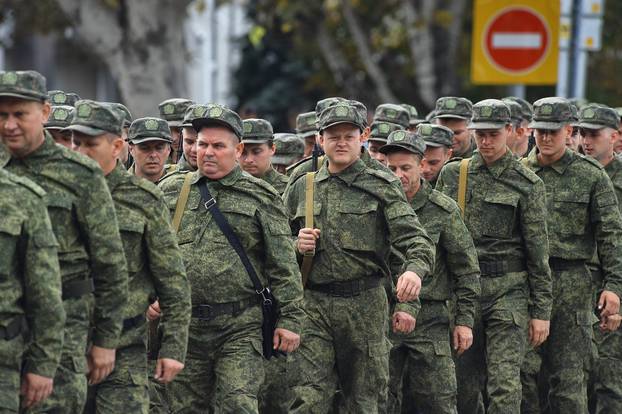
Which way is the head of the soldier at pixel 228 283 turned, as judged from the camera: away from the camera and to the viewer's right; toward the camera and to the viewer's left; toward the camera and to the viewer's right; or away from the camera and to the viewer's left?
toward the camera and to the viewer's left

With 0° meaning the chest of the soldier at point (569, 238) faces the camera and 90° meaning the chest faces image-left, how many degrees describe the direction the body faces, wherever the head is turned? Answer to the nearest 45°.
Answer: approximately 45°

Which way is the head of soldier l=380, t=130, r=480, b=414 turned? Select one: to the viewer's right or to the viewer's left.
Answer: to the viewer's left

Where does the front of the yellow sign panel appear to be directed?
toward the camera

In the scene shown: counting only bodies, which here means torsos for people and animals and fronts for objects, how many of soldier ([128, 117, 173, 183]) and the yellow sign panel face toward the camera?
2

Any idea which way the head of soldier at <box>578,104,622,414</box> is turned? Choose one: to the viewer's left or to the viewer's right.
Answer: to the viewer's left

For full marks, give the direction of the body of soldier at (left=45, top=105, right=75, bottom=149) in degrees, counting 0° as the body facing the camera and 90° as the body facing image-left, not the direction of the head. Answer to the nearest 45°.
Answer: approximately 45°

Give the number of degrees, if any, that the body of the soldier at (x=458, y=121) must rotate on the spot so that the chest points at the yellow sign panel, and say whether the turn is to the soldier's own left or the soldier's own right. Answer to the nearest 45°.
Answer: approximately 135° to the soldier's own right

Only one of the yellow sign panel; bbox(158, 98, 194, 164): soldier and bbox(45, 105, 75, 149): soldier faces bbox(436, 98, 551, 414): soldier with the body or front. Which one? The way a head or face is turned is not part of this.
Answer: the yellow sign panel

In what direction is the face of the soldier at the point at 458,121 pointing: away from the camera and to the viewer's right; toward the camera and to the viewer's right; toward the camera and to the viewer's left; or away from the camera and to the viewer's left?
toward the camera and to the viewer's left

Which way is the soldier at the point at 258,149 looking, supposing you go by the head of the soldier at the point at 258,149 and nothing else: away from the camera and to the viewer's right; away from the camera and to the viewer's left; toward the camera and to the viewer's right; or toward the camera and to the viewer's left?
toward the camera and to the viewer's left
